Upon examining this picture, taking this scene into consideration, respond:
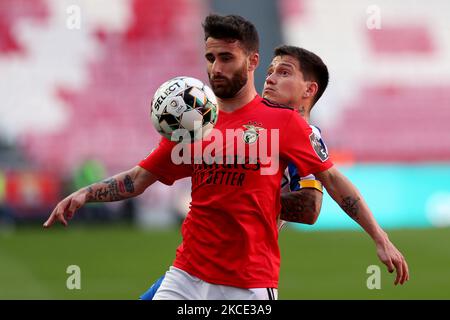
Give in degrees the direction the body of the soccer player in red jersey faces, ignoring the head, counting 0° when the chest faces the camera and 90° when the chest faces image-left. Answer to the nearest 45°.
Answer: approximately 45°
